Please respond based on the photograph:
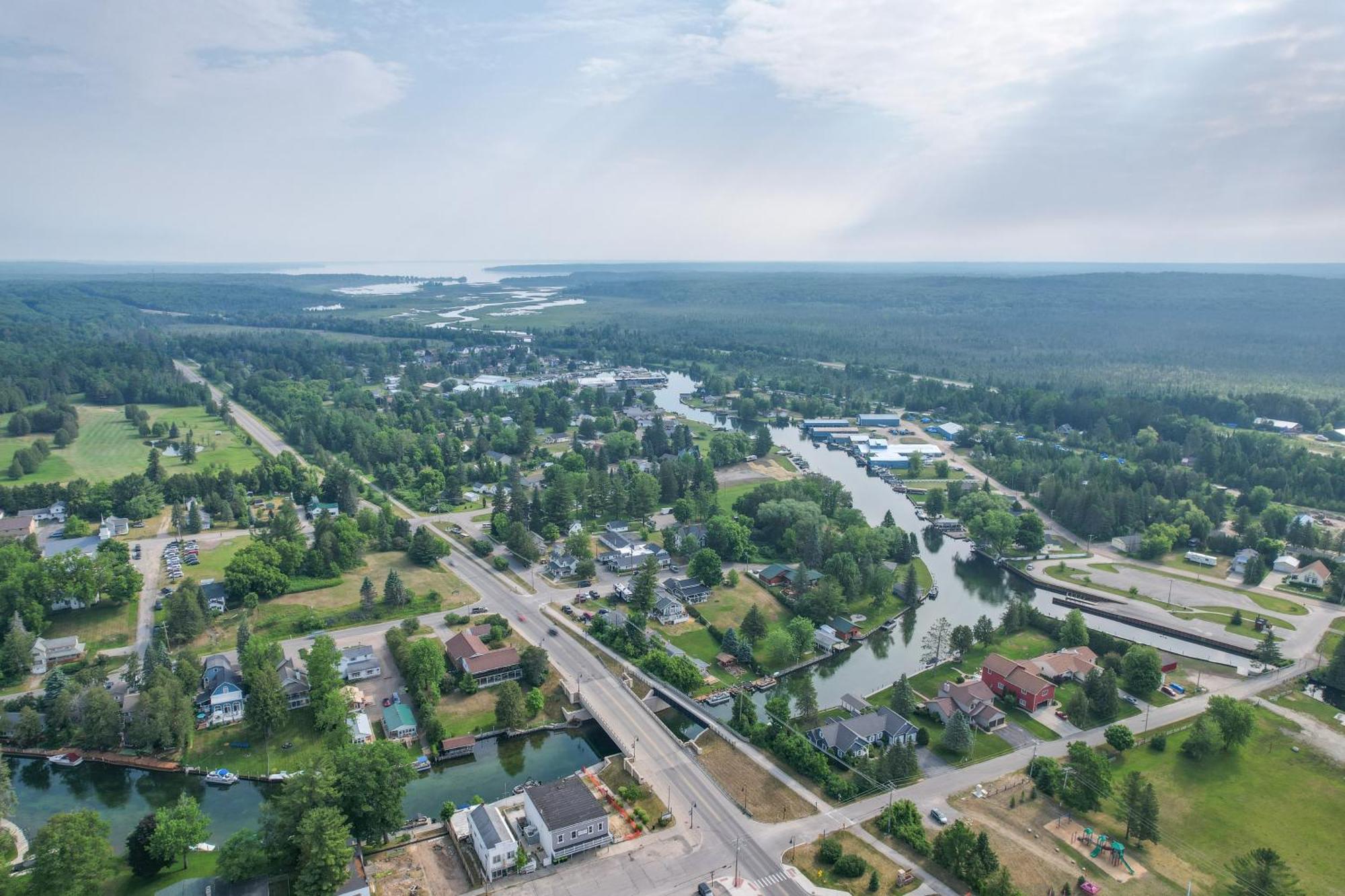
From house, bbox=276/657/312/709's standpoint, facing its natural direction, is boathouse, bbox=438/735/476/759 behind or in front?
in front

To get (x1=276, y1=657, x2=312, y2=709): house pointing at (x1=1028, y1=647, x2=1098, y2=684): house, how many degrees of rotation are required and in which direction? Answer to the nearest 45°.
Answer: approximately 90° to its left

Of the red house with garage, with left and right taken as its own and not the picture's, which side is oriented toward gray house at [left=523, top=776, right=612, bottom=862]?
right

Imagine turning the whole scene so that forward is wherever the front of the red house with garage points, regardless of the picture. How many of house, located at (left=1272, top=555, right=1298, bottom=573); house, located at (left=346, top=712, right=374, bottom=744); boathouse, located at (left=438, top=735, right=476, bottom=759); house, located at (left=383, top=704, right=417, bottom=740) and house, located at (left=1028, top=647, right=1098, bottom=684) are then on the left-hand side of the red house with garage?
2

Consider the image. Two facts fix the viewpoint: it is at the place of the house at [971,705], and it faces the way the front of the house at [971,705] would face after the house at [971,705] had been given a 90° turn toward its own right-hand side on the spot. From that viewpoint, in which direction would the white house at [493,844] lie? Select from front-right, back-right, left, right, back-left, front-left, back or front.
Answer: front

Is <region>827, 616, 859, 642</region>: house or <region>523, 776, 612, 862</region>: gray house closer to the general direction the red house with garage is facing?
the gray house

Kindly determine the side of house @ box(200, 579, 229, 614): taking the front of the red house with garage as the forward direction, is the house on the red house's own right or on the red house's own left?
on the red house's own right

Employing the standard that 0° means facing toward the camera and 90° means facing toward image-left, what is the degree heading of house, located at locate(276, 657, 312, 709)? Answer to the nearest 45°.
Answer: approximately 0°

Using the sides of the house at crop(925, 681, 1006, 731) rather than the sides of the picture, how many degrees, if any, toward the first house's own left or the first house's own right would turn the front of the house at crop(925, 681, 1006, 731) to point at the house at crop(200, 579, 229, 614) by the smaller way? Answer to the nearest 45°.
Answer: approximately 135° to the first house's own right

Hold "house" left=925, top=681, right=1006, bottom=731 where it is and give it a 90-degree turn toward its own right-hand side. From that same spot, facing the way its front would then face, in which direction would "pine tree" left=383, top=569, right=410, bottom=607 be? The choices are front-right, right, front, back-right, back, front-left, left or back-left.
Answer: front-right

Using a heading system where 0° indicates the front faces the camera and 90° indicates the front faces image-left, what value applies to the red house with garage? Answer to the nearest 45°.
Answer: approximately 315°

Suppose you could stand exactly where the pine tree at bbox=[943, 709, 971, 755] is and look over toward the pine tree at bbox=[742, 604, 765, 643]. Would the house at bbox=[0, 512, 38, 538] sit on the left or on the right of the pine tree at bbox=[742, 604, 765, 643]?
left

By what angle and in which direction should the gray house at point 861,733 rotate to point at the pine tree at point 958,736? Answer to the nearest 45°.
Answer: approximately 45° to its left

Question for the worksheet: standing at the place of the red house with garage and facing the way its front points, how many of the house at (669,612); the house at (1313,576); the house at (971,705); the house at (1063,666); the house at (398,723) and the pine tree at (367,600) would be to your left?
2
